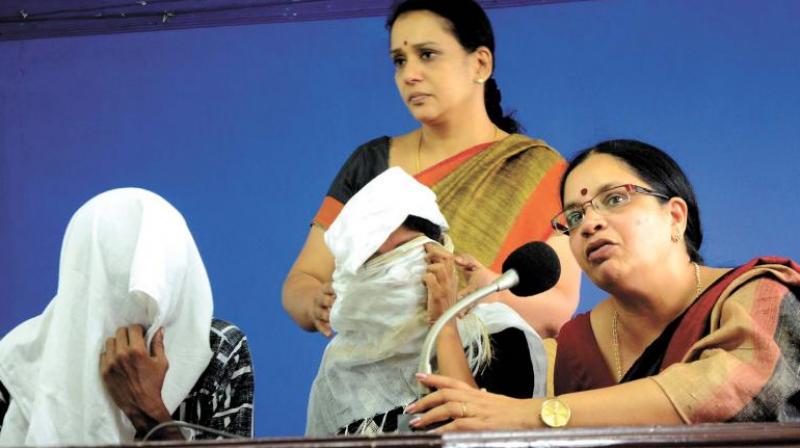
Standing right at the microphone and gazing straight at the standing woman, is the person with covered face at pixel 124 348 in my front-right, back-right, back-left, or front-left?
front-left

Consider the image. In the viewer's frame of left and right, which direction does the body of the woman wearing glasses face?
facing the viewer and to the left of the viewer

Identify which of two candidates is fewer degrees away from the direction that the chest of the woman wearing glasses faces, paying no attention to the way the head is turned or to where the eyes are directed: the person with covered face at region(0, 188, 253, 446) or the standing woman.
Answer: the person with covered face

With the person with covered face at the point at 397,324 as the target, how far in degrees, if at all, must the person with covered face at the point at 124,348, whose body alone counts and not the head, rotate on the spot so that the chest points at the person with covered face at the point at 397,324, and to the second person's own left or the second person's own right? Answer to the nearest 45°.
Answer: approximately 90° to the second person's own left

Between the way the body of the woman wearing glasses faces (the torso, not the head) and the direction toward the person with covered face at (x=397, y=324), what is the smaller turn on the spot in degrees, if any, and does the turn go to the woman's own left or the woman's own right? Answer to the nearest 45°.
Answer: approximately 45° to the woman's own right

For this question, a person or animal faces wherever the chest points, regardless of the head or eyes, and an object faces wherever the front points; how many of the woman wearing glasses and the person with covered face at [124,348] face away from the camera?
0

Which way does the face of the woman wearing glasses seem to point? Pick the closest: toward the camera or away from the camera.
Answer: toward the camera

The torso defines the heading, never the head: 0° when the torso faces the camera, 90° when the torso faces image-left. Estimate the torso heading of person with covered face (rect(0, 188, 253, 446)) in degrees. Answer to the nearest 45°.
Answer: approximately 0°

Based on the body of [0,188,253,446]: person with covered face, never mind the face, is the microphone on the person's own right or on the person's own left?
on the person's own left

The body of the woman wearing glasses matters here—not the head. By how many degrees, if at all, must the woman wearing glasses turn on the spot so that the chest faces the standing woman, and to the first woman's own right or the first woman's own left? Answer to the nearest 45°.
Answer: approximately 90° to the first woman's own right

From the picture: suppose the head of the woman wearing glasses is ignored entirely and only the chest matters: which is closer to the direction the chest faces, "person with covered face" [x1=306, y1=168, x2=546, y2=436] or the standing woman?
the person with covered face

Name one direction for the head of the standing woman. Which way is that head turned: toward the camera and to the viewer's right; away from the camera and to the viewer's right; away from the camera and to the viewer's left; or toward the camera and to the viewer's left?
toward the camera and to the viewer's left
